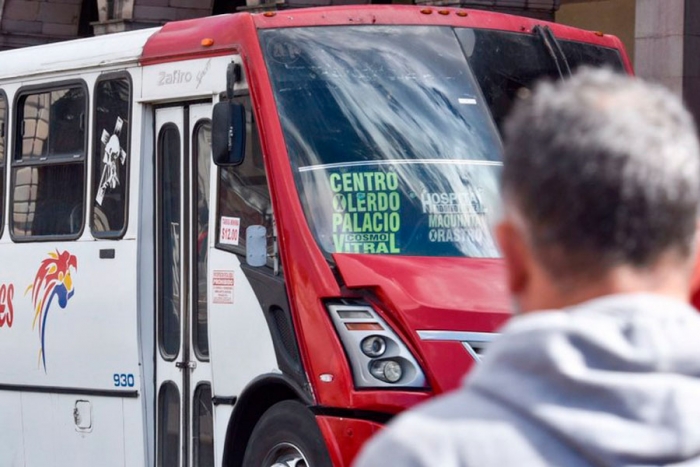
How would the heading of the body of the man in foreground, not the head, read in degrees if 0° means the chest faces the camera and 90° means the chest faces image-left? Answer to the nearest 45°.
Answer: approximately 180°
